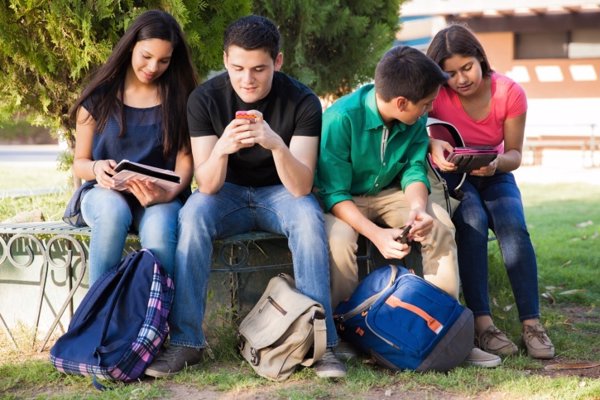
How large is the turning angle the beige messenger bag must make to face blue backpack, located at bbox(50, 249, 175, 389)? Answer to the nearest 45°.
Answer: approximately 45° to its right

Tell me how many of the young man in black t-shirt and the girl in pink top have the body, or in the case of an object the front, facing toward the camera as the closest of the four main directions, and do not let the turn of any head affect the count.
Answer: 2

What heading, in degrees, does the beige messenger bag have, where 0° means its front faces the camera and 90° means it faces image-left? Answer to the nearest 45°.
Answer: approximately 45°

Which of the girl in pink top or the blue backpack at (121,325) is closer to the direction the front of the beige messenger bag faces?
the blue backpack

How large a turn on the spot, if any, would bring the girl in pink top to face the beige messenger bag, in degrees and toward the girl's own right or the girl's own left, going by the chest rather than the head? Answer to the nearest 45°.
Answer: approximately 45° to the girl's own right

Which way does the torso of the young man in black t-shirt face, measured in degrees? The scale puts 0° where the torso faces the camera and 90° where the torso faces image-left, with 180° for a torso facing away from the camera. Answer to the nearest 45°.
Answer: approximately 0°

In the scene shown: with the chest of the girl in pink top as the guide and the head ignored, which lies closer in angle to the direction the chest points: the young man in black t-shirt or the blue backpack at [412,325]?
the blue backpack

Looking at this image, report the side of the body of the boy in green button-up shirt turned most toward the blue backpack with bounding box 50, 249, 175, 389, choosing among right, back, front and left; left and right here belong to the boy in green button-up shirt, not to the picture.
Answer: right

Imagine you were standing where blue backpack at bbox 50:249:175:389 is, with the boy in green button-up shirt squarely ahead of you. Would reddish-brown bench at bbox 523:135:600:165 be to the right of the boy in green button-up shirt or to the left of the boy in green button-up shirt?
left

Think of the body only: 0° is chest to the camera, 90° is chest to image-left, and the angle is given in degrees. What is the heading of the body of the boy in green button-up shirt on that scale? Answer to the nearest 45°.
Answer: approximately 315°

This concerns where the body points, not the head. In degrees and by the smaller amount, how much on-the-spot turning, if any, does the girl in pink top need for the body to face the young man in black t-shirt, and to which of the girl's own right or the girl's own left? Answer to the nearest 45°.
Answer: approximately 45° to the girl's own right

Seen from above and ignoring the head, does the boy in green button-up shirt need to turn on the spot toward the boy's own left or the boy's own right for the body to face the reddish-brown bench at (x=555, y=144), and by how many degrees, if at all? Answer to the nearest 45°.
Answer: approximately 135° to the boy's own left
